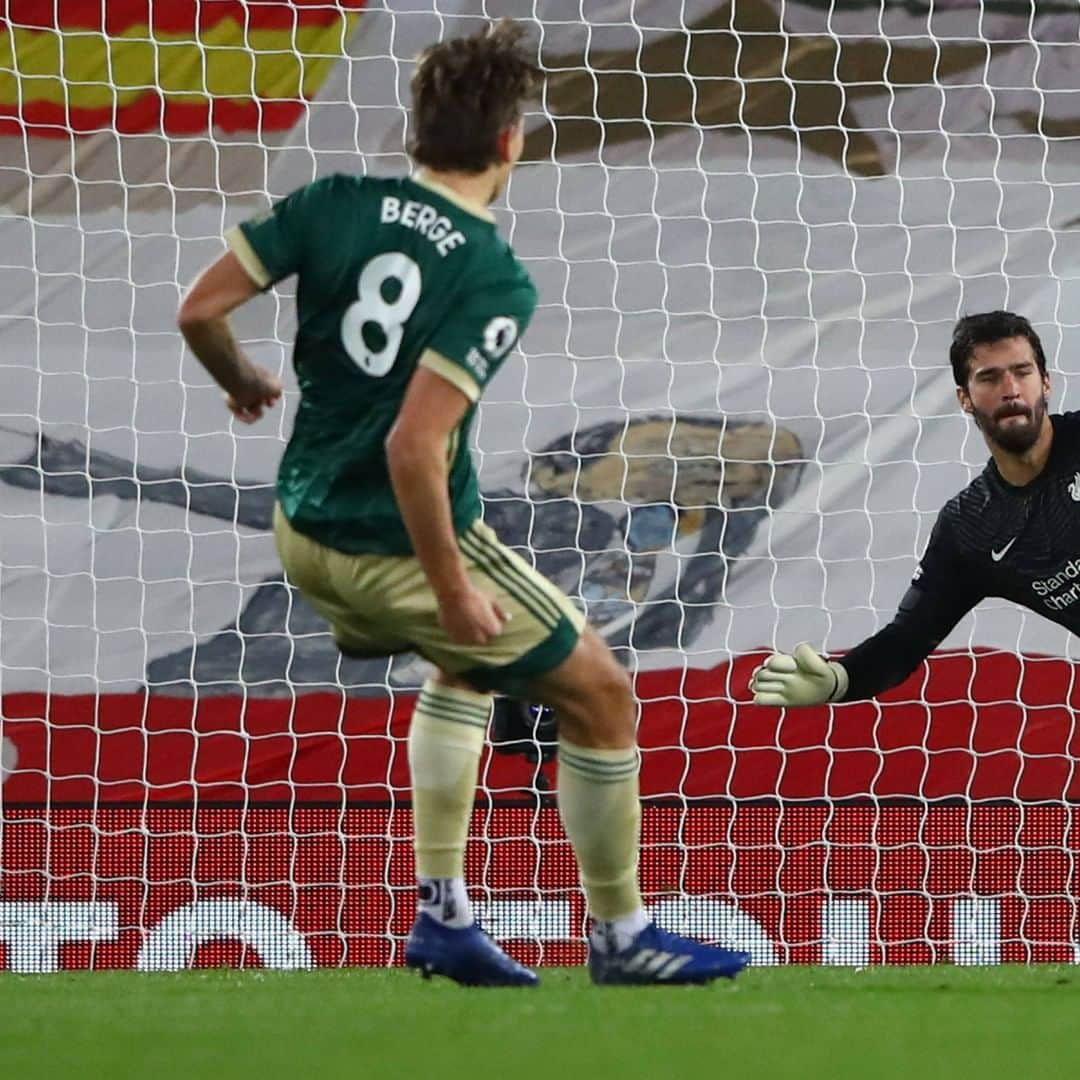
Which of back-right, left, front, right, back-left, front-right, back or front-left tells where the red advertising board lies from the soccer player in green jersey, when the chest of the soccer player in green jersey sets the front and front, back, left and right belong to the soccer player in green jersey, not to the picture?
front-left

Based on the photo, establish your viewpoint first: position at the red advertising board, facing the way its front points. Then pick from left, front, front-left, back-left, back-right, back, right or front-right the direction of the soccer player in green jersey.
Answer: front

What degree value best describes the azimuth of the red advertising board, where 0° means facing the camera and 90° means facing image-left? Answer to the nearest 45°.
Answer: approximately 0°

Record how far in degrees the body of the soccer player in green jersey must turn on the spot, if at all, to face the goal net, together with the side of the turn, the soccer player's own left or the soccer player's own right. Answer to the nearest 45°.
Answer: approximately 45° to the soccer player's own left

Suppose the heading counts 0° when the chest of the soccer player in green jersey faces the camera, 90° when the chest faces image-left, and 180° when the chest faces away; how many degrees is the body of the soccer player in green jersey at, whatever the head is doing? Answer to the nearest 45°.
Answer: approximately 225°

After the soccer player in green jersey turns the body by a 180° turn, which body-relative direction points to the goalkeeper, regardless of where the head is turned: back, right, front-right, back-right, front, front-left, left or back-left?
back

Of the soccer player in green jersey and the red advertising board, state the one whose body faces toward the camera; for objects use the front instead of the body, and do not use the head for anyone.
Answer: the red advertising board

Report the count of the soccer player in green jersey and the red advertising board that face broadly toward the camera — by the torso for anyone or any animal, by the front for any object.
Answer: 1
